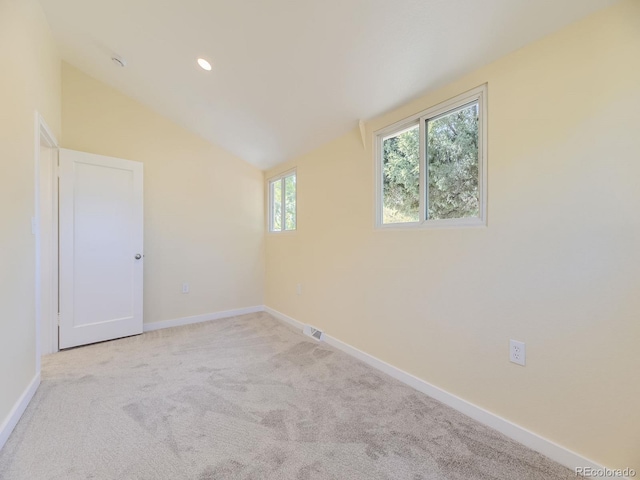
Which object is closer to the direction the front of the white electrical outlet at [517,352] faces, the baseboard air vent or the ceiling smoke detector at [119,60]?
the ceiling smoke detector

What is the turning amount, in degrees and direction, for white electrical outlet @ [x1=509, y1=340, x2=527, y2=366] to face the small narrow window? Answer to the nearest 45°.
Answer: approximately 45° to its right

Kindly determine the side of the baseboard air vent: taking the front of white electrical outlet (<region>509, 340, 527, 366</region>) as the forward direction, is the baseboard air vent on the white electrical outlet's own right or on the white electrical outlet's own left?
on the white electrical outlet's own right

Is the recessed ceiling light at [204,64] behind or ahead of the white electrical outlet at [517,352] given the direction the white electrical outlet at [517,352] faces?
ahead

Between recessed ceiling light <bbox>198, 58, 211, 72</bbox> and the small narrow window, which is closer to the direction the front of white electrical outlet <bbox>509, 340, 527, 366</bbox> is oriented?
the recessed ceiling light

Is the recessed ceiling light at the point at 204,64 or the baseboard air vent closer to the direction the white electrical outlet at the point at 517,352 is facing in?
the recessed ceiling light

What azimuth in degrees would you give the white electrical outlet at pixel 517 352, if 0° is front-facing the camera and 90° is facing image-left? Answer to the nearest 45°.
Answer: approximately 45°
